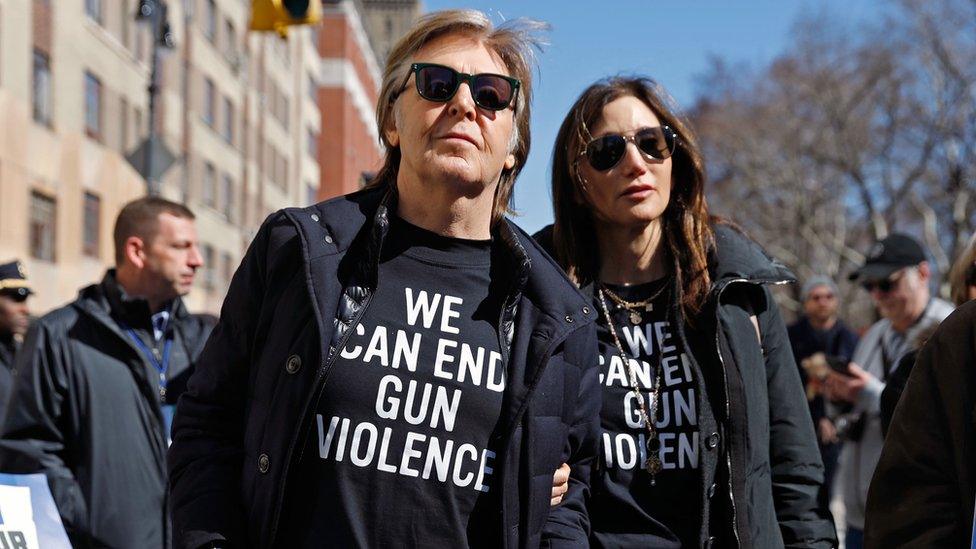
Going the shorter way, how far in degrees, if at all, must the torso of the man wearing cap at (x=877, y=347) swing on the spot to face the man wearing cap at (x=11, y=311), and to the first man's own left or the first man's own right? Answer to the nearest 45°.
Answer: approximately 45° to the first man's own right

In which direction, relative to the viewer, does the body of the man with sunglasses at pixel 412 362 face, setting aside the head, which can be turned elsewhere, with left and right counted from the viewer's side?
facing the viewer

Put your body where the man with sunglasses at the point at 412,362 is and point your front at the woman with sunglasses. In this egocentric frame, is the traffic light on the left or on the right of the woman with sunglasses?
left

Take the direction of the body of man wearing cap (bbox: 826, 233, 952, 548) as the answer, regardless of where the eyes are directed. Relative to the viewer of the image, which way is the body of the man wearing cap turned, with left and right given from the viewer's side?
facing the viewer and to the left of the viewer

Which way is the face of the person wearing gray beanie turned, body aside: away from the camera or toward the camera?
toward the camera

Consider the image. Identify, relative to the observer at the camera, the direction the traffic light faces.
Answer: facing the viewer and to the right of the viewer

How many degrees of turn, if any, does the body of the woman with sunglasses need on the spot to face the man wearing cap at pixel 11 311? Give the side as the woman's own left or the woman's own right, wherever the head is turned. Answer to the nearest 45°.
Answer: approximately 135° to the woman's own right

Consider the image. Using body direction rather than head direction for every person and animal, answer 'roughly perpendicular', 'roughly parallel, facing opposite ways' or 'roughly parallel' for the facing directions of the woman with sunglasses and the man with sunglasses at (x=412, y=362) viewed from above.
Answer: roughly parallel

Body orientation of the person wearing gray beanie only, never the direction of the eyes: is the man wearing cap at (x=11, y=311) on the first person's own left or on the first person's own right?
on the first person's own right

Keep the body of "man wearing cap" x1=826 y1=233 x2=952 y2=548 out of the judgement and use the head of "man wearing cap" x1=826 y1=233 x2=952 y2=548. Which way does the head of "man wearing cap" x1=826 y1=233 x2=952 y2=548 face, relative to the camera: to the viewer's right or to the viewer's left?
to the viewer's left

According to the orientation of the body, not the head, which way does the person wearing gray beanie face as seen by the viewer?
toward the camera
